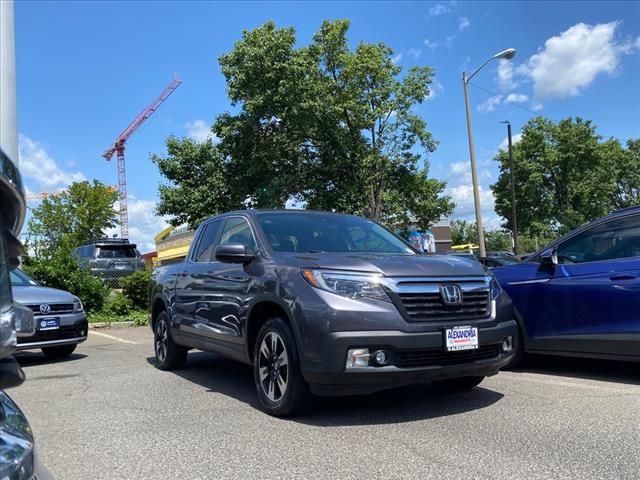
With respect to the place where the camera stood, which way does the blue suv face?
facing to the left of the viewer

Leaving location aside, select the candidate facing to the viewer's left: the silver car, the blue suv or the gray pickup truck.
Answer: the blue suv

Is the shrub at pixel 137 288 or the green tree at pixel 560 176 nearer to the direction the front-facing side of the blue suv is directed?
the shrub

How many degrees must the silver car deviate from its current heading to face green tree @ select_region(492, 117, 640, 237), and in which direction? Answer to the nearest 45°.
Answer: approximately 90° to its left

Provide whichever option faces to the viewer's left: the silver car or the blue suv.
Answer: the blue suv

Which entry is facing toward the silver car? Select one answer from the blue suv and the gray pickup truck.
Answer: the blue suv

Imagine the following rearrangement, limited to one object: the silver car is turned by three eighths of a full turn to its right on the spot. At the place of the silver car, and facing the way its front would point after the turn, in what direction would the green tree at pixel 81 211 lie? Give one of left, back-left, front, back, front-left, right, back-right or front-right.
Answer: right

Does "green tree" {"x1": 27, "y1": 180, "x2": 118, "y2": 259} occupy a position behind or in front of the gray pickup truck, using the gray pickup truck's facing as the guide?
behind

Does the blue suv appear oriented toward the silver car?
yes
